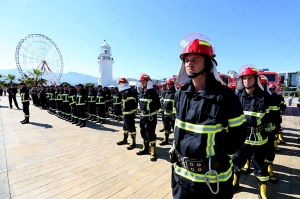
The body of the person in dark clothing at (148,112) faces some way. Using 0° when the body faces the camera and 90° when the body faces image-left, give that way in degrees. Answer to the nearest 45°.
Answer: approximately 45°

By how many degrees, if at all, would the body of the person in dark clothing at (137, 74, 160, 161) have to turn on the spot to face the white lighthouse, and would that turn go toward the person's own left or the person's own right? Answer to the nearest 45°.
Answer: approximately 135° to the person's own right

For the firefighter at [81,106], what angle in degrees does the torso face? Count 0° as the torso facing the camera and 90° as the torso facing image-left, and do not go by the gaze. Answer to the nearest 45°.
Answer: approximately 45°

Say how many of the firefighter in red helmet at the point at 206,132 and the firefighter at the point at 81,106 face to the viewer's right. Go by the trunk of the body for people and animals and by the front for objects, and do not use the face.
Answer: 0

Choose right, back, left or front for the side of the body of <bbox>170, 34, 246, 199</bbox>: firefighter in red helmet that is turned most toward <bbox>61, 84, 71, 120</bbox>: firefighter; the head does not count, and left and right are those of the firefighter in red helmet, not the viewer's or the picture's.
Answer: right

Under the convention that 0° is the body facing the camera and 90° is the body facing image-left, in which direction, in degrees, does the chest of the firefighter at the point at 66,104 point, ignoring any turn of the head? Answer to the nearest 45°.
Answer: approximately 45°

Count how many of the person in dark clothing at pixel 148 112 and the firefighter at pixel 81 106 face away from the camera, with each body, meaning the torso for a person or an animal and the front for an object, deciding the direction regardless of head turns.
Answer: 0

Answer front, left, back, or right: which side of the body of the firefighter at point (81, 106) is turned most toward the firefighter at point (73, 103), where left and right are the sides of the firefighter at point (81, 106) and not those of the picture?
right

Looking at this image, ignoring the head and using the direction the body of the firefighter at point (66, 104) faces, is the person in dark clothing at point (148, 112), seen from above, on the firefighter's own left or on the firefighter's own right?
on the firefighter's own left

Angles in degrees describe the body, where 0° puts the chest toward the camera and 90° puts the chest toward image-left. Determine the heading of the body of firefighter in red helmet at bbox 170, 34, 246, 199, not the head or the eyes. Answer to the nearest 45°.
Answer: approximately 45°

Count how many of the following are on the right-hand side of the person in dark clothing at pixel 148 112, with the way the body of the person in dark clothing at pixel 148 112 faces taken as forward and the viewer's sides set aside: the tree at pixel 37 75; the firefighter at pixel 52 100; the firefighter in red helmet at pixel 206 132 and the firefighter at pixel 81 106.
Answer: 3

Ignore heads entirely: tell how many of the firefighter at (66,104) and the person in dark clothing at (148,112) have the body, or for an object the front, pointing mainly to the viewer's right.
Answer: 0

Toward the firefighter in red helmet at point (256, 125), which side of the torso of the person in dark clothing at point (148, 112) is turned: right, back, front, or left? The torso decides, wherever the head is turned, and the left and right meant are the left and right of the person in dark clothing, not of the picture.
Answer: left

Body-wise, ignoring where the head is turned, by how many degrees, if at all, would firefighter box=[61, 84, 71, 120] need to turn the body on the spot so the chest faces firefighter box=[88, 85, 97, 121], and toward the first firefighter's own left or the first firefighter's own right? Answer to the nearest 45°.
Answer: approximately 90° to the first firefighter's own left

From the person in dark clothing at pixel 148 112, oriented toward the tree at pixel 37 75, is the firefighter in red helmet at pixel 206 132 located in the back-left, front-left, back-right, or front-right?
back-left

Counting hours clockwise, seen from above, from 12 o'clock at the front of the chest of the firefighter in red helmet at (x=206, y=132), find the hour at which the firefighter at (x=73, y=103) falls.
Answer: The firefighter is roughly at 3 o'clock from the firefighter in red helmet.
